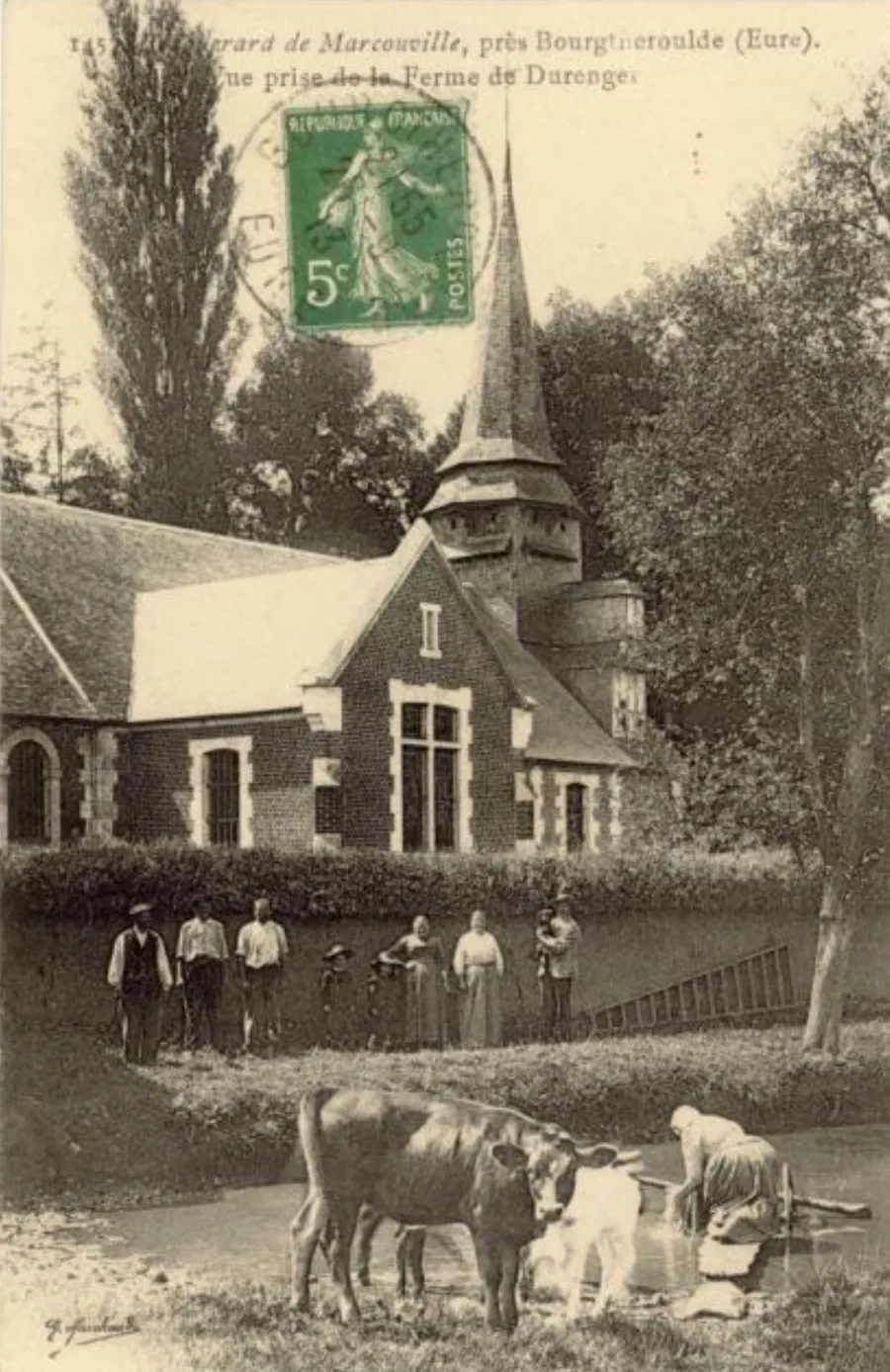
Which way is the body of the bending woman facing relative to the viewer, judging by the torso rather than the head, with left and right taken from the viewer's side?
facing to the left of the viewer

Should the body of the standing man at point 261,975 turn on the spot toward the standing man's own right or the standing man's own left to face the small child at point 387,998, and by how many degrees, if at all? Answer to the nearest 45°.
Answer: approximately 135° to the standing man's own left

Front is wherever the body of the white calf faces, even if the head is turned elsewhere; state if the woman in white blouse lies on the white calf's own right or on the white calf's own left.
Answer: on the white calf's own right

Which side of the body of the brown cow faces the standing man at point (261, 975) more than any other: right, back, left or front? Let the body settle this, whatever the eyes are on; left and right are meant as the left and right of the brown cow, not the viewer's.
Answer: left

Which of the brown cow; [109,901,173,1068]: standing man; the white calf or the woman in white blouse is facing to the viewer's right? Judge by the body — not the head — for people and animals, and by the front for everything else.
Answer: the brown cow

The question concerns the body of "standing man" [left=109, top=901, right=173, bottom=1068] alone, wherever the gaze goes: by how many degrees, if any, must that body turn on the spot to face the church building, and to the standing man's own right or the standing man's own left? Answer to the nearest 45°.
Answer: approximately 180°
